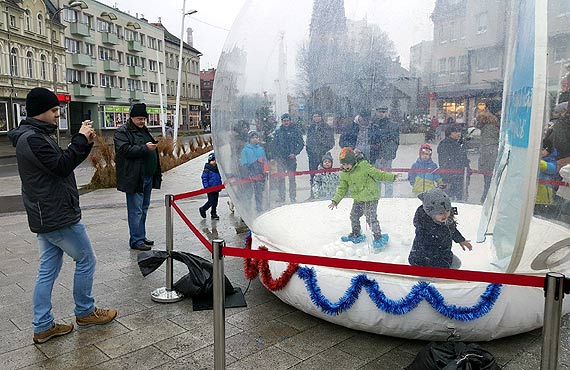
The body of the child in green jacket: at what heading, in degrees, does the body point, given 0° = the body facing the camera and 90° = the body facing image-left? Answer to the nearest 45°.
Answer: approximately 45°

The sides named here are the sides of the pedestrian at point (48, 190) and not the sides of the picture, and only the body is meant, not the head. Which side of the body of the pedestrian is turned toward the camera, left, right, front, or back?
right

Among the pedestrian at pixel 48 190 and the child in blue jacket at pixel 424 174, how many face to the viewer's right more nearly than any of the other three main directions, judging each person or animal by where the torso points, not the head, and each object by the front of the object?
1

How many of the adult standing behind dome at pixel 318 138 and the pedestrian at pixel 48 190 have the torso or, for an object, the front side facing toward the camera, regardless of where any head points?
1

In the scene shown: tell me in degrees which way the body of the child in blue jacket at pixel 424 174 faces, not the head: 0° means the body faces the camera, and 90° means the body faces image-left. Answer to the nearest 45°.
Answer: approximately 0°

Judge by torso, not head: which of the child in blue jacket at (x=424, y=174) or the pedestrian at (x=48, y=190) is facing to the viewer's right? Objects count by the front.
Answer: the pedestrian
